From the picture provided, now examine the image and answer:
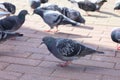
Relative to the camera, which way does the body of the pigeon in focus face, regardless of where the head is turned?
to the viewer's left

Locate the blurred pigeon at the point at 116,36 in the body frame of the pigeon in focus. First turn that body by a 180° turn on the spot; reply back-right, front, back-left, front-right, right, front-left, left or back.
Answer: front-left

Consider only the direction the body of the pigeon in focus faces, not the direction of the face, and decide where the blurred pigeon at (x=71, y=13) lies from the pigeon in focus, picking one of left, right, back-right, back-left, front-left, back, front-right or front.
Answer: right

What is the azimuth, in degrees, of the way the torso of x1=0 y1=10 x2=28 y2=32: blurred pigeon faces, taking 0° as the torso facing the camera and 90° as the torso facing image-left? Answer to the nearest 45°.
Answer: approximately 270°

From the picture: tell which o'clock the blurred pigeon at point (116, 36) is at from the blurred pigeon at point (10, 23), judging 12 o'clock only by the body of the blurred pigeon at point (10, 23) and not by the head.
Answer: the blurred pigeon at point (116, 36) is roughly at 1 o'clock from the blurred pigeon at point (10, 23).

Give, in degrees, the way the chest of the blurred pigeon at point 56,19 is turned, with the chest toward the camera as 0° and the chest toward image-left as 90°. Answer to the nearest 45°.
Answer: approximately 90°

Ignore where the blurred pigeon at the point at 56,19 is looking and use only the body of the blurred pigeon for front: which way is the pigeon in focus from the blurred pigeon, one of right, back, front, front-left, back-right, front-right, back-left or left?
left
